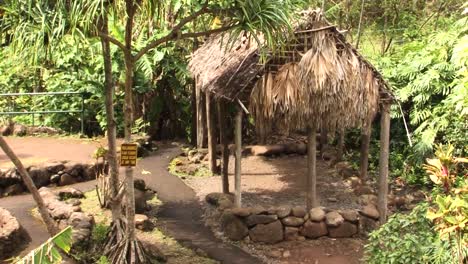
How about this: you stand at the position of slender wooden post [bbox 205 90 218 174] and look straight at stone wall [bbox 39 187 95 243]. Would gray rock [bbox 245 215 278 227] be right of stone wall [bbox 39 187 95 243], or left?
left

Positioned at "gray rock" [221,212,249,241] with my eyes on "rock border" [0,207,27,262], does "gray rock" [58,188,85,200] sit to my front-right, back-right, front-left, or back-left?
front-right

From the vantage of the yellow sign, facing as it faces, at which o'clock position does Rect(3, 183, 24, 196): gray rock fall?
The gray rock is roughly at 5 o'clock from the yellow sign.

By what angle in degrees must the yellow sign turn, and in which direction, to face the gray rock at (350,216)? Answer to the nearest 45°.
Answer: approximately 90° to its left

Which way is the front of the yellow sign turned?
toward the camera

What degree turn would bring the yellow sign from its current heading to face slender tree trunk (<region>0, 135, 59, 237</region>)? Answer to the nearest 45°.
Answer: approximately 90° to its right

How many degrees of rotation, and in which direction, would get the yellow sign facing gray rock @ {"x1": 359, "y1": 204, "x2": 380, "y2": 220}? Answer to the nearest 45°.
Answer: approximately 90° to its left

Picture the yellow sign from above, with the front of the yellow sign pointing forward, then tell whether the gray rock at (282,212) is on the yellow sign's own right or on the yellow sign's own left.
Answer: on the yellow sign's own left
